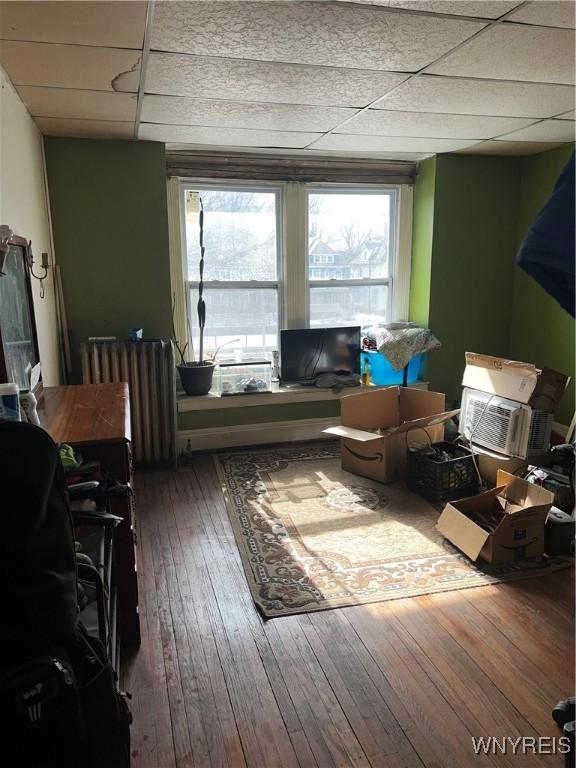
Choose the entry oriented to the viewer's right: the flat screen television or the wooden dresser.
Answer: the wooden dresser

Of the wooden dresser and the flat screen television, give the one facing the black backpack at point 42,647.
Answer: the flat screen television

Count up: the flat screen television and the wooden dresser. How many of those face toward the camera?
1

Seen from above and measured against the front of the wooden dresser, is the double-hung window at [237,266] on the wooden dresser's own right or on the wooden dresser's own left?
on the wooden dresser's own left

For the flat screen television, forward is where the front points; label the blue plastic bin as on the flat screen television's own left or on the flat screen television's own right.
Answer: on the flat screen television's own left

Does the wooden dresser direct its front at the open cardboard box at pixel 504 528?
yes

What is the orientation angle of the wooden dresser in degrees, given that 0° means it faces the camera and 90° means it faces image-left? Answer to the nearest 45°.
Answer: approximately 270°

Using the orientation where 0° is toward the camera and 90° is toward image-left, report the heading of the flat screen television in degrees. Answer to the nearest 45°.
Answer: approximately 0°

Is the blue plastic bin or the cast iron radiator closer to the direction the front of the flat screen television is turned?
the cast iron radiator

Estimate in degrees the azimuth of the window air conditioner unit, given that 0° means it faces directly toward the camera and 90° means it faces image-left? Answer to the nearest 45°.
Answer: approximately 45°

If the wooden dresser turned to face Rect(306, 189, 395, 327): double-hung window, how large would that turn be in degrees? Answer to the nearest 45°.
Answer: approximately 45° to its left

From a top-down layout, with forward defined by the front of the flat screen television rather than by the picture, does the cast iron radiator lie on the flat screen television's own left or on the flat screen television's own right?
on the flat screen television's own right

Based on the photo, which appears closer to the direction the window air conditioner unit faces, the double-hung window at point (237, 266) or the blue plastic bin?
the double-hung window
